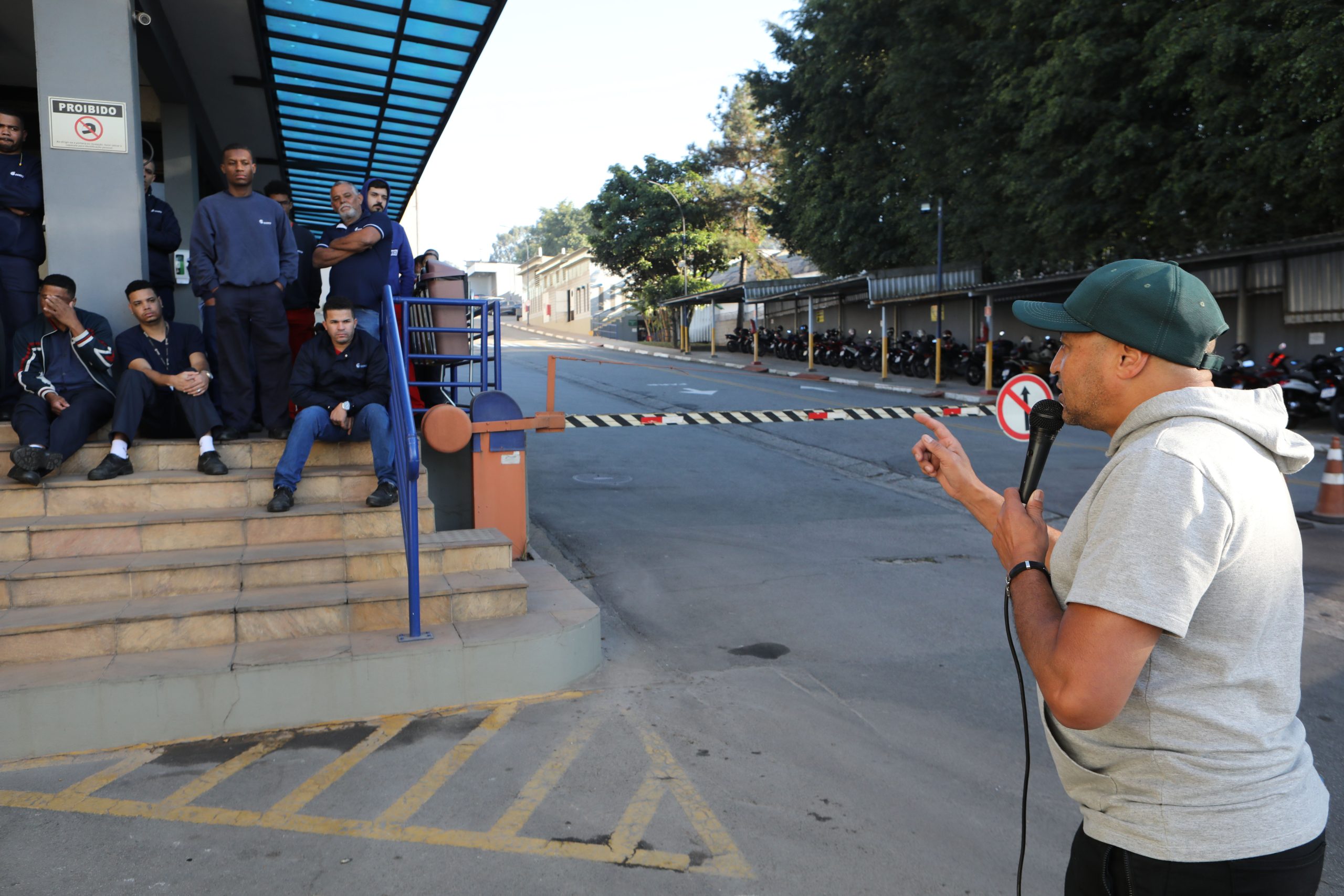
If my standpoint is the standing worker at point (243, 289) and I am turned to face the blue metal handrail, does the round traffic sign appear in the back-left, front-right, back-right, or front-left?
front-left

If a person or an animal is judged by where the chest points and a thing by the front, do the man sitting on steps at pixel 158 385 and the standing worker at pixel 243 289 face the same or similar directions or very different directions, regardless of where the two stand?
same or similar directions

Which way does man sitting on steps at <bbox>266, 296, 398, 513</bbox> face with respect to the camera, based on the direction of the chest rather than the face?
toward the camera

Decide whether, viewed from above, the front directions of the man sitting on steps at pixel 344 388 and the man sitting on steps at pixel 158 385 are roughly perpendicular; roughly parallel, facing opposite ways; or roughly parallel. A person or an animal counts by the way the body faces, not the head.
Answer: roughly parallel

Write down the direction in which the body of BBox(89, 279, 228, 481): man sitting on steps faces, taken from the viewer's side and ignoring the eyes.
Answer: toward the camera

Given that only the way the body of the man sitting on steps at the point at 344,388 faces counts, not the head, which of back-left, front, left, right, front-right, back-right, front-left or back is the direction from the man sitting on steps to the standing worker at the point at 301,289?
back

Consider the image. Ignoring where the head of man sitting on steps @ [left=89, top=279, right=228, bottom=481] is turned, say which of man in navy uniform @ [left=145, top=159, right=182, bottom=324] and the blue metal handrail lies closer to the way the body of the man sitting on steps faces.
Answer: the blue metal handrail

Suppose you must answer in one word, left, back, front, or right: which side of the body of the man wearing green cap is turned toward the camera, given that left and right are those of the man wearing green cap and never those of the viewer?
left

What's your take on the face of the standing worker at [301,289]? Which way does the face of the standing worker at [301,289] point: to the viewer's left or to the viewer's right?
to the viewer's right

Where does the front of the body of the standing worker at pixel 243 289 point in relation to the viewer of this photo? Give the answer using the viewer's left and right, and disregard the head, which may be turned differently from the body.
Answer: facing the viewer

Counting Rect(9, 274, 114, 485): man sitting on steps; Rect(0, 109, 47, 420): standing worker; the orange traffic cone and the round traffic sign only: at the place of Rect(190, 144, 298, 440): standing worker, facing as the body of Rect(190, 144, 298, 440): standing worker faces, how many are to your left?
2

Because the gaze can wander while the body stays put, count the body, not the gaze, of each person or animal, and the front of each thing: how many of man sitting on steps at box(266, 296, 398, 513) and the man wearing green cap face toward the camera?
1

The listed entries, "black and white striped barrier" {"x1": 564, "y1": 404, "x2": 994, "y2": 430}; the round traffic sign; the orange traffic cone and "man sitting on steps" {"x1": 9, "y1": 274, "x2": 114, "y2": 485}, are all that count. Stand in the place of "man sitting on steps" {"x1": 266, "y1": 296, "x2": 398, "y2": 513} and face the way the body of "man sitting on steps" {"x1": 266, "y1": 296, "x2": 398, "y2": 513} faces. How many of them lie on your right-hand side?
1

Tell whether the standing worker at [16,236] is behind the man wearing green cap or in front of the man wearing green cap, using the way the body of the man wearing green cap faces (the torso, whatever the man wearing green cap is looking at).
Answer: in front
